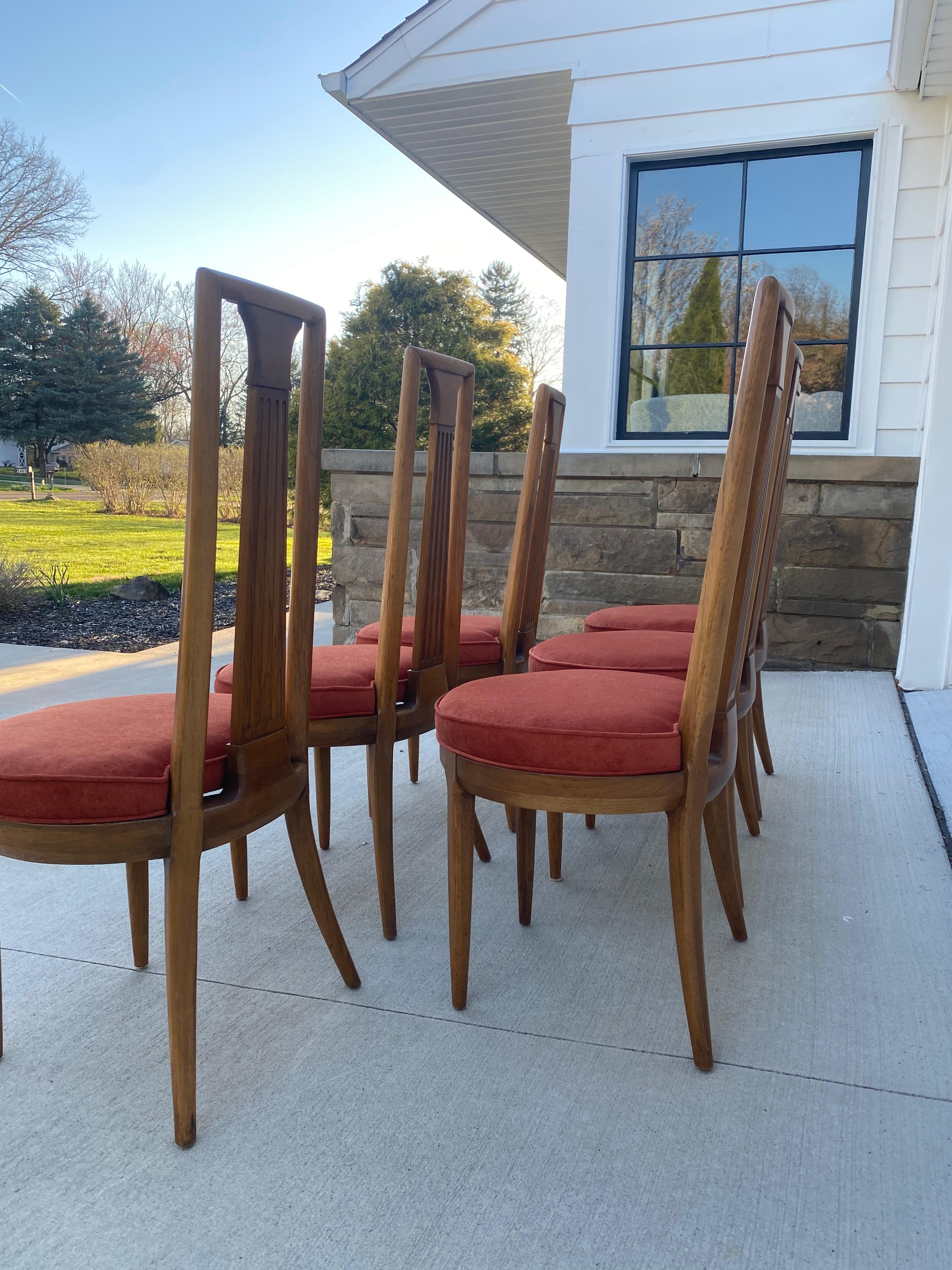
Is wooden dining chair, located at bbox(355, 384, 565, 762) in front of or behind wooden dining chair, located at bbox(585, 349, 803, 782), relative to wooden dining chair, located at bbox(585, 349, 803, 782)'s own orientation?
in front

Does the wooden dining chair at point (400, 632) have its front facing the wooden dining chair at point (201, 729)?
no

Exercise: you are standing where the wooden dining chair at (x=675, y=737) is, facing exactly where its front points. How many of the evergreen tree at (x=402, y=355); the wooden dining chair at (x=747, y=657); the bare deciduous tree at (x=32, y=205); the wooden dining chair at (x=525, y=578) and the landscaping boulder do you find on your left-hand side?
0

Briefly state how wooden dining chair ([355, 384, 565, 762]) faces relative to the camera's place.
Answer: facing to the left of the viewer

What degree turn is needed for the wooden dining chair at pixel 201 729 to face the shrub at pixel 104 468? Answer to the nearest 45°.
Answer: approximately 45° to its right

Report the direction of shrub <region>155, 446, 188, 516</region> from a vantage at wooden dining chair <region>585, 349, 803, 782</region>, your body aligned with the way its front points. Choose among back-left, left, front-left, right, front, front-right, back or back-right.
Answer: front-right

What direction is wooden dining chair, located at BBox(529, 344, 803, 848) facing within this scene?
to the viewer's left

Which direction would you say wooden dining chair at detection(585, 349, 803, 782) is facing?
to the viewer's left

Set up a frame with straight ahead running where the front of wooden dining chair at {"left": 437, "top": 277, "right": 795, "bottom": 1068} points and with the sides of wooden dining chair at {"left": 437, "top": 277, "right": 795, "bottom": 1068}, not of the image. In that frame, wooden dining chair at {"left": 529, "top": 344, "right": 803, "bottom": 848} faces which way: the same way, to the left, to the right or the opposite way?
the same way

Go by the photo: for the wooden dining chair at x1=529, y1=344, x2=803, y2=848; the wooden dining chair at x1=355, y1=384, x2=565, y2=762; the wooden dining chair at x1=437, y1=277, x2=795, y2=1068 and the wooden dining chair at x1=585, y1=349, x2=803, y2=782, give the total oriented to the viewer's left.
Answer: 4

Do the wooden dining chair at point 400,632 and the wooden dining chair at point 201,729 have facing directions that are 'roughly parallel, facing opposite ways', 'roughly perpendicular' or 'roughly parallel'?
roughly parallel

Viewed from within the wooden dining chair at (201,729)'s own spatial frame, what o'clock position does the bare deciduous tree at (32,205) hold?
The bare deciduous tree is roughly at 1 o'clock from the wooden dining chair.

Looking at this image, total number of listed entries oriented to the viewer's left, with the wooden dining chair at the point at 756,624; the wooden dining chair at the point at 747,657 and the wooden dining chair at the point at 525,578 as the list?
3

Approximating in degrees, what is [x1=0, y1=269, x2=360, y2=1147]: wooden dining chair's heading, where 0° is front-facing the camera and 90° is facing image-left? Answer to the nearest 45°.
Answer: approximately 135°

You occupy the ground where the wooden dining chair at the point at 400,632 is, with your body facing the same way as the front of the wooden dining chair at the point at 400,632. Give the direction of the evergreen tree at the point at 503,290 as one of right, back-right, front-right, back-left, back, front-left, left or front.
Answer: front-right

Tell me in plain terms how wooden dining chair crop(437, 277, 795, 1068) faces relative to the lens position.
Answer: facing to the left of the viewer

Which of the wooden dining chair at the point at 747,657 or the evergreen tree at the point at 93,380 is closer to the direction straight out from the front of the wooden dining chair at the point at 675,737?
the evergreen tree

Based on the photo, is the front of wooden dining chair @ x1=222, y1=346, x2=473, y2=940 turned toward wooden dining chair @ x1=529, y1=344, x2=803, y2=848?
no
